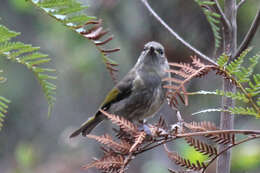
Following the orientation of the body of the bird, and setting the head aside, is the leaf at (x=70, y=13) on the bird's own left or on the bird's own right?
on the bird's own right

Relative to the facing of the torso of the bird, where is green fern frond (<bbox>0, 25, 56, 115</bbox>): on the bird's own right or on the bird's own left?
on the bird's own right

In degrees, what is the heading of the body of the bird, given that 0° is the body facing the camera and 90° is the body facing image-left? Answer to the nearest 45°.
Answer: approximately 315°

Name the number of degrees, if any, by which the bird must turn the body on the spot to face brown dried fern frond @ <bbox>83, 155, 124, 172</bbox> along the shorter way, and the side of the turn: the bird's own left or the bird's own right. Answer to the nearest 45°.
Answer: approximately 45° to the bird's own right
